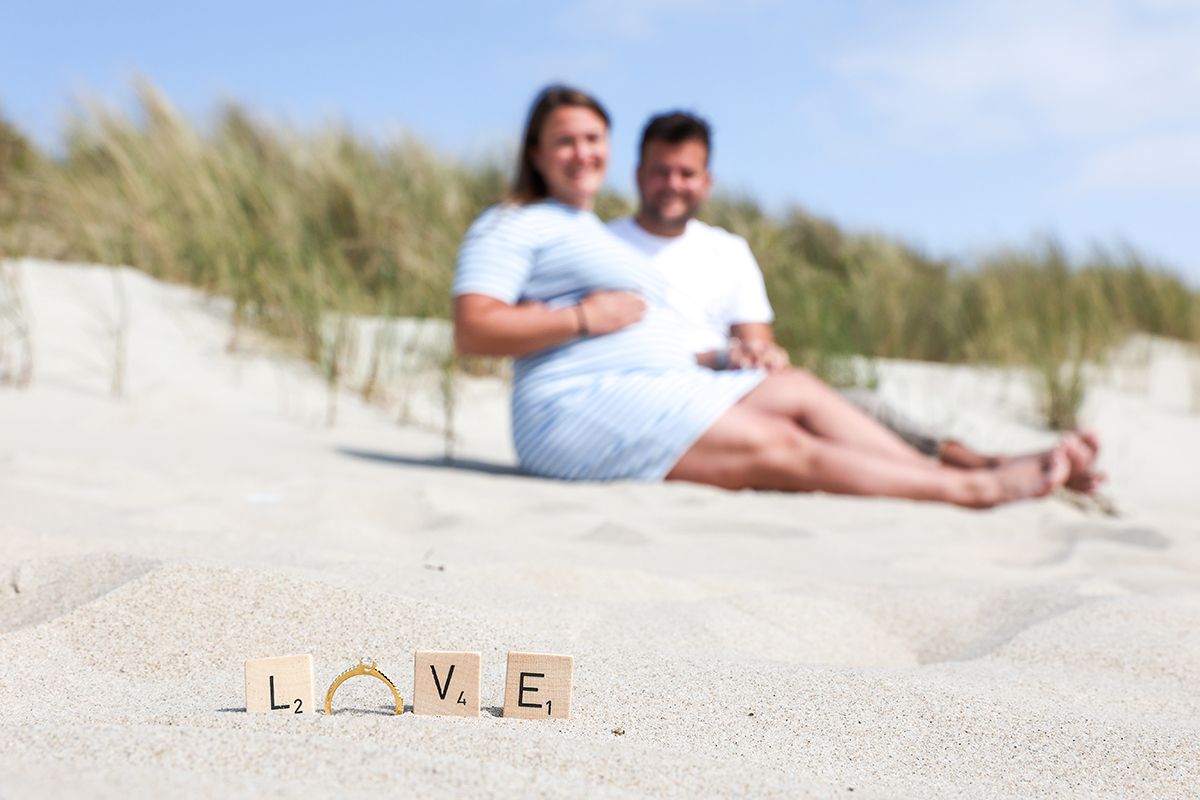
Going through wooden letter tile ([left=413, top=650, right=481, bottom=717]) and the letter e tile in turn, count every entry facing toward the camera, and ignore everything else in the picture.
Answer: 2

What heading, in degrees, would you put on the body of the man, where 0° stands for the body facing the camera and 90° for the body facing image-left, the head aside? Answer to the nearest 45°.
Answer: approximately 315°

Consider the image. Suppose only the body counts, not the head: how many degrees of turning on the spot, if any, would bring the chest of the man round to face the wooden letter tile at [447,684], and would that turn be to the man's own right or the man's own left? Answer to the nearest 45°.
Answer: approximately 45° to the man's own right

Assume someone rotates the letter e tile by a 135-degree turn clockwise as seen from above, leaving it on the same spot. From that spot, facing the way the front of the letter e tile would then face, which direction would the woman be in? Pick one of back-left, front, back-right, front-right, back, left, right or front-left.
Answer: front-right
